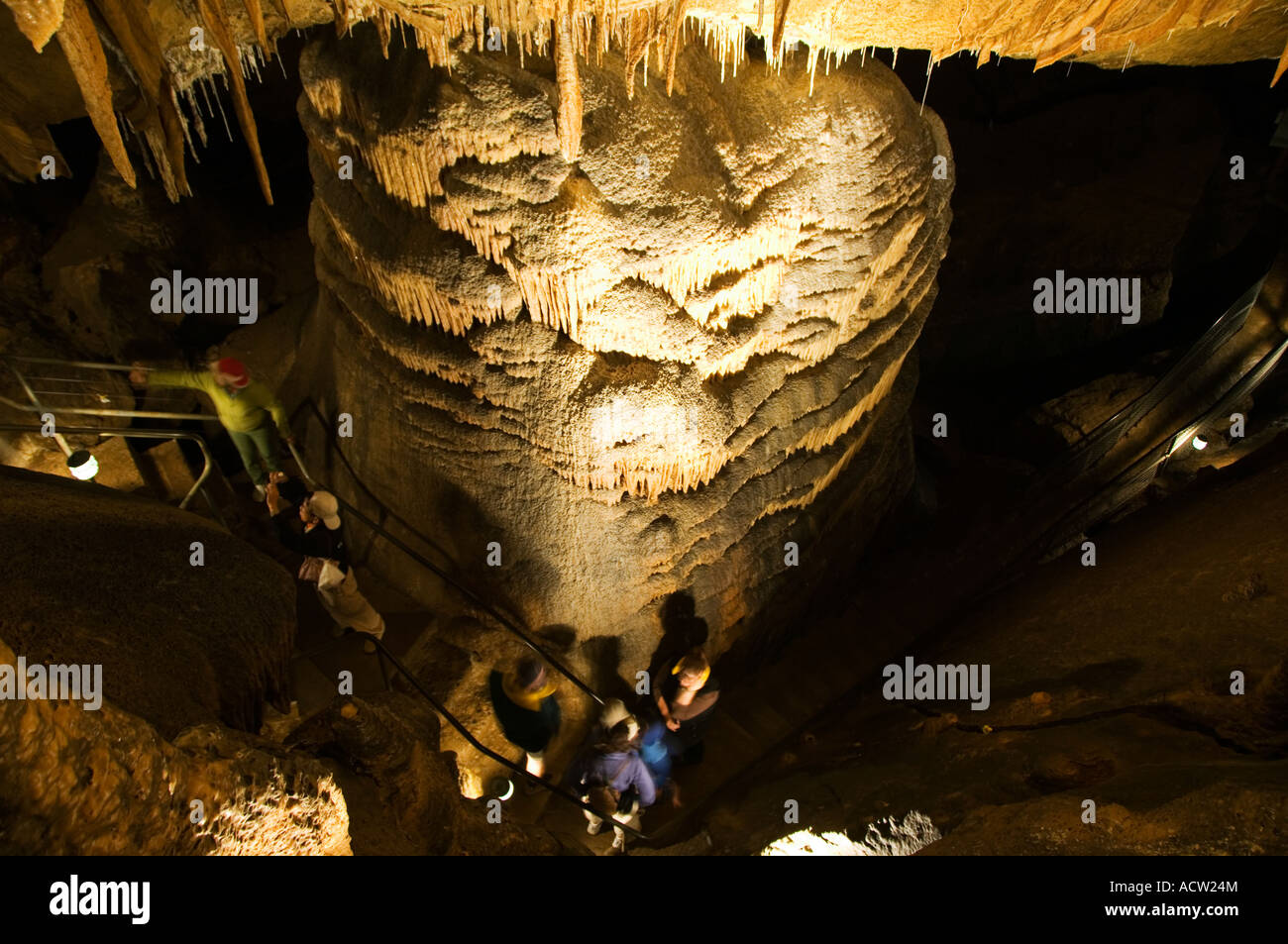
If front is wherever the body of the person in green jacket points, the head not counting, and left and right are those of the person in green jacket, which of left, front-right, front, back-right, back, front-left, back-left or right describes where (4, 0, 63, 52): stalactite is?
front

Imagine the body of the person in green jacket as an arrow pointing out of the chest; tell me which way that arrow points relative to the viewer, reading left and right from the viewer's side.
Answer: facing the viewer
